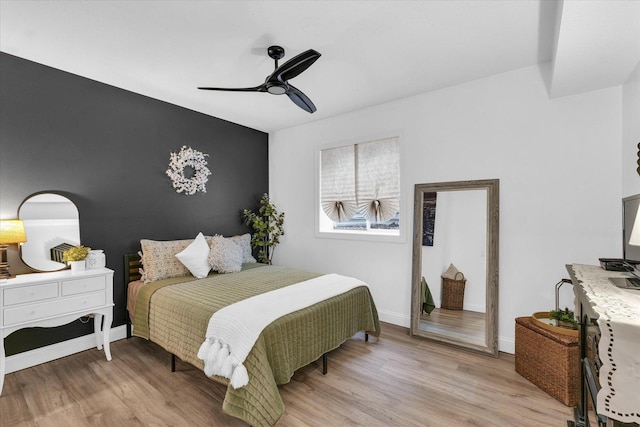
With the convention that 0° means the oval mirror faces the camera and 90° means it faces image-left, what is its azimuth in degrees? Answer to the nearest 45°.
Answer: approximately 0°

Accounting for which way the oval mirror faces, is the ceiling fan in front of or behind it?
in front

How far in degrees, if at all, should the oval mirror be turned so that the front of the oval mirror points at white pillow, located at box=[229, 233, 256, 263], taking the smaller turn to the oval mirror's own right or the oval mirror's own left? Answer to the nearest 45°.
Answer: approximately 90° to the oval mirror's own left

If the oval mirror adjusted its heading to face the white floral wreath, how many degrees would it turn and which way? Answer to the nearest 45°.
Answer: approximately 90° to its left

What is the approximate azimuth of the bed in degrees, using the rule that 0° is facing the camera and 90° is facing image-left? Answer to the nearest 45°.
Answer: approximately 315°

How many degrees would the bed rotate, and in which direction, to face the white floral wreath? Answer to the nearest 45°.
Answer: approximately 180°

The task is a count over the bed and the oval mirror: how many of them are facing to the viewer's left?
0

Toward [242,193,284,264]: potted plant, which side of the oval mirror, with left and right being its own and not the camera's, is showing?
left

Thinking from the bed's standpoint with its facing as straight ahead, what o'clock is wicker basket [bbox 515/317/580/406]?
The wicker basket is roughly at 11 o'clock from the bed.
